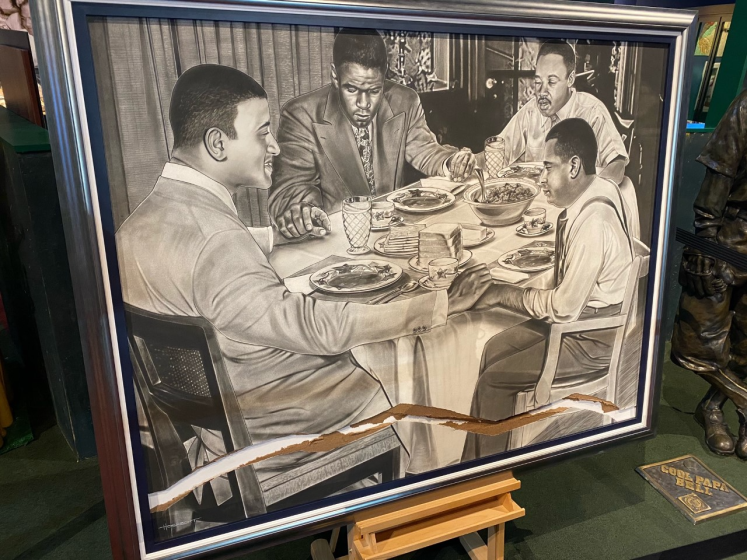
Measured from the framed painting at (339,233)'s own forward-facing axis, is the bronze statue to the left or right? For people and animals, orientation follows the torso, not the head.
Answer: on its left

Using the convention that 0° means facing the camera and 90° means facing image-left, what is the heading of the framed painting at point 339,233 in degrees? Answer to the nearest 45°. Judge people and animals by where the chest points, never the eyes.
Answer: approximately 315°

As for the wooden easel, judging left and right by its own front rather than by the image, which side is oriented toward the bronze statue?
left

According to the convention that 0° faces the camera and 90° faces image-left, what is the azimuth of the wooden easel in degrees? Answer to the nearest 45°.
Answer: approximately 315°
